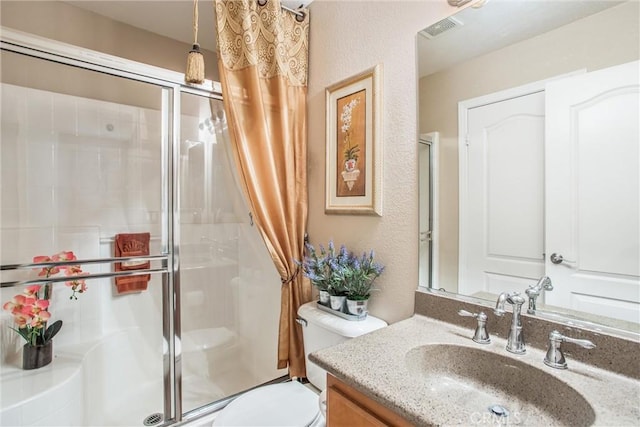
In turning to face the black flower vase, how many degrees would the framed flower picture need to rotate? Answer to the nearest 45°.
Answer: approximately 45° to its right

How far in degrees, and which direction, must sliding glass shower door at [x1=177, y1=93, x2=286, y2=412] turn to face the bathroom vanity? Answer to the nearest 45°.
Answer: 0° — it already faces it

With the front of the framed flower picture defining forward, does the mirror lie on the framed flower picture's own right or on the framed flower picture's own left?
on the framed flower picture's own left

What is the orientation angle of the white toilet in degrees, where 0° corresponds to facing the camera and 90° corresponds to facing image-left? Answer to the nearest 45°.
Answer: approximately 45°

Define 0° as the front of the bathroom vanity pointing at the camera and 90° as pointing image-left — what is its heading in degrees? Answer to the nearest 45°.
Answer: approximately 45°

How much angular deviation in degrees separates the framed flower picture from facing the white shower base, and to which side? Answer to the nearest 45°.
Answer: approximately 45° to its right

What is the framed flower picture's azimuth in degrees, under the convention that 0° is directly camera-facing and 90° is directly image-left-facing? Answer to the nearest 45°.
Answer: approximately 45°
